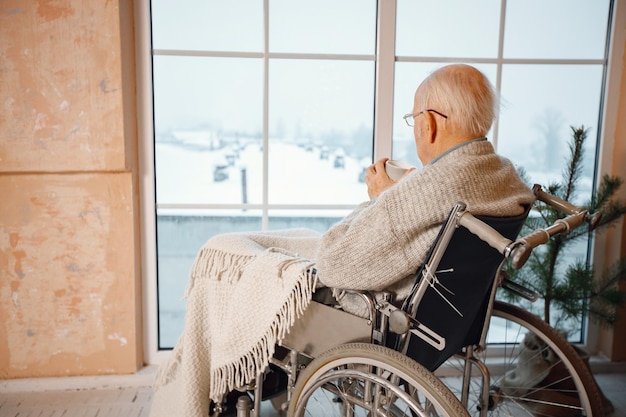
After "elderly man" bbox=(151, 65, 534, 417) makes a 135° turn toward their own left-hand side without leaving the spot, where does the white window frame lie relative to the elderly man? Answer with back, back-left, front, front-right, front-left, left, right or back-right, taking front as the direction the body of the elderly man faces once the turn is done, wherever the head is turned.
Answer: back

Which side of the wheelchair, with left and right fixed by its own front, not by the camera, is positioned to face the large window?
front

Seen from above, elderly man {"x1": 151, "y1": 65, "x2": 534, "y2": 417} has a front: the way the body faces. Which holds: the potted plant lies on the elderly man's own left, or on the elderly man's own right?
on the elderly man's own right

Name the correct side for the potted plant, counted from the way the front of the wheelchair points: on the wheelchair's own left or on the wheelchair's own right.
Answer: on the wheelchair's own right

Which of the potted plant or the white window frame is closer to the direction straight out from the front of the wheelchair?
the white window frame

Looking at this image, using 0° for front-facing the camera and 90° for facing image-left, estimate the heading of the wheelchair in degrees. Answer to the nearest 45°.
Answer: approximately 135°

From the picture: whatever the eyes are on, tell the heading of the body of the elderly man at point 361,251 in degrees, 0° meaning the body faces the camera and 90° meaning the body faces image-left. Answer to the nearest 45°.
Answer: approximately 135°

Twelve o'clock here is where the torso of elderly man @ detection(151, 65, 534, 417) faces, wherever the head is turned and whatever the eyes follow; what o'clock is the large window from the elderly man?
The large window is roughly at 1 o'clock from the elderly man.

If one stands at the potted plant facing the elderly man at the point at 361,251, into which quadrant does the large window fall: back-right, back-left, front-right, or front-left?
front-right

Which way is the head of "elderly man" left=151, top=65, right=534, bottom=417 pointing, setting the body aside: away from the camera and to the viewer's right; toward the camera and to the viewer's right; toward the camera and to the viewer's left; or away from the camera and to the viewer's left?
away from the camera and to the viewer's left
